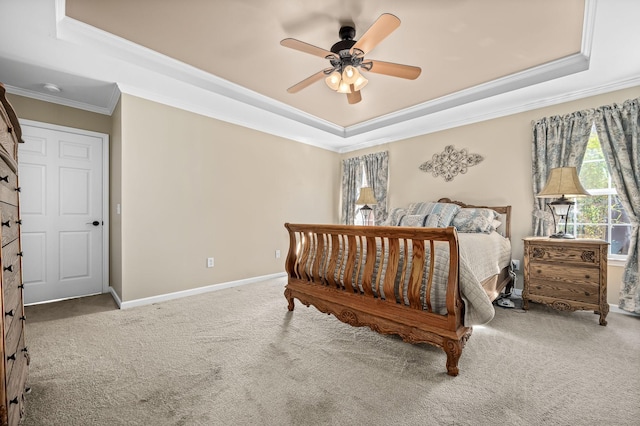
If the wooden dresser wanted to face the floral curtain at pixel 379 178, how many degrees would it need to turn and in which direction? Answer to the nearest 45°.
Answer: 0° — it already faces it

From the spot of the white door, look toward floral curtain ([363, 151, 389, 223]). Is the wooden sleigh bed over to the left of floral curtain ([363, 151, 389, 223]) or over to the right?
right

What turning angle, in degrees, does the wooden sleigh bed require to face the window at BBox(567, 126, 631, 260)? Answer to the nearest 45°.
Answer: approximately 180°

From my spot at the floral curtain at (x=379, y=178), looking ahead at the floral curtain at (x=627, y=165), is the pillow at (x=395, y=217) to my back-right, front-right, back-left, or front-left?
front-right

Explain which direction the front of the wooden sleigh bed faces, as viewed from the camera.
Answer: facing the viewer and to the left of the viewer

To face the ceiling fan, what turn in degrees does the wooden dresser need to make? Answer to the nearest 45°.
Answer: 0° — it already faces it

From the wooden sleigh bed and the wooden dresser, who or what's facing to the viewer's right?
the wooden dresser

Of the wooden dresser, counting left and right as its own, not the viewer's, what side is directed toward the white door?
left

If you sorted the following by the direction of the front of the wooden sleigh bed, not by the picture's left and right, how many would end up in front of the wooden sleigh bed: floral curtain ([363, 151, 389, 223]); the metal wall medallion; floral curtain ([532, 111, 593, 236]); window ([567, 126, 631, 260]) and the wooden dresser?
1

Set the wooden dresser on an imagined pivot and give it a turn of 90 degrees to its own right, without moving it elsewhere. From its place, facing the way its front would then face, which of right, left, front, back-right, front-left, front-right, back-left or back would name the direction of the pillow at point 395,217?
left

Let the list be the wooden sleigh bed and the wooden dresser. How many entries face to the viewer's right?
1

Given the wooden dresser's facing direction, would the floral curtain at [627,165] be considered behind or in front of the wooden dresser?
in front

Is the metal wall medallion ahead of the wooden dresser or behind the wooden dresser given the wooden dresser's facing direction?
ahead

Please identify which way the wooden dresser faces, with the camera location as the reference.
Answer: facing to the right of the viewer

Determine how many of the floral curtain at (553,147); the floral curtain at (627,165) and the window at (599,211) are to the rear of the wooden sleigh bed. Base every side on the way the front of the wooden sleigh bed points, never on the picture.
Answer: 3
